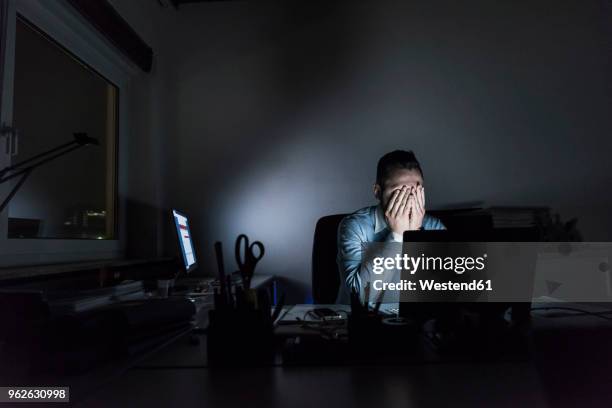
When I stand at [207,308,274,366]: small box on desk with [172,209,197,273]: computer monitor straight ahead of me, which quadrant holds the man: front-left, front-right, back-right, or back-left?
front-right

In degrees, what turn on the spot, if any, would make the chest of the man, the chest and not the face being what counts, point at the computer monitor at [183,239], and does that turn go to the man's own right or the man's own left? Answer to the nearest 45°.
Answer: approximately 135° to the man's own right

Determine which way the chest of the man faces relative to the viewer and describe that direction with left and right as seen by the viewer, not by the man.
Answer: facing the viewer and to the right of the viewer

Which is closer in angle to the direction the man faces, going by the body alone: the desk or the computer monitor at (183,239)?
the desk

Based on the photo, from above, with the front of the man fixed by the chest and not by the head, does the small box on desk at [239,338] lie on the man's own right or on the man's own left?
on the man's own right
